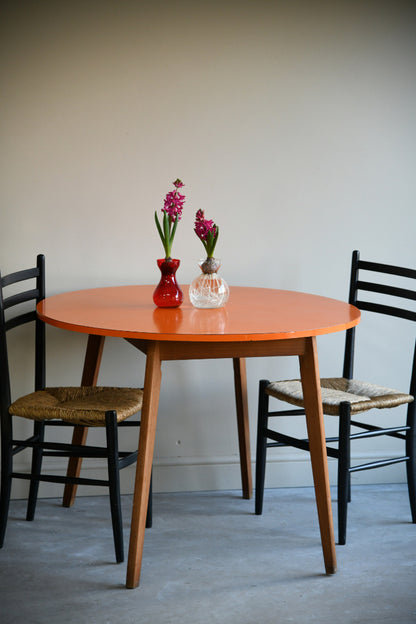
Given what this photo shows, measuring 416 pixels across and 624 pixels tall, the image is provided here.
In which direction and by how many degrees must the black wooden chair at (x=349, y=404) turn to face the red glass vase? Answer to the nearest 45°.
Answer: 0° — it already faces it

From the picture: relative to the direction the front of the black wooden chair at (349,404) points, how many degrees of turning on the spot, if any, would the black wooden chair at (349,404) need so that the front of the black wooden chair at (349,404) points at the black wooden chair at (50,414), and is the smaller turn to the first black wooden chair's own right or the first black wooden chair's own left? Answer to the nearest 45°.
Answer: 0° — it already faces it

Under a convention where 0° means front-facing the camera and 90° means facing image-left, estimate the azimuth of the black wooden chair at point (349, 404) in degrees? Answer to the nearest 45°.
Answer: approximately 45°

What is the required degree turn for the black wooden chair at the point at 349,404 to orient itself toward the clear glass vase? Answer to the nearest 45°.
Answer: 0° — it already faces it

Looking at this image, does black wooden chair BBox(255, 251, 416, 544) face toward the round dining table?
yes

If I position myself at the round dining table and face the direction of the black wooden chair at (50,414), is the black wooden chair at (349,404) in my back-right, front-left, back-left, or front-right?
back-right
